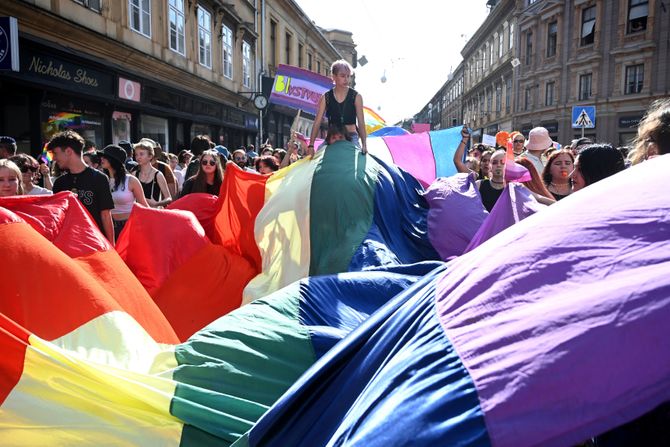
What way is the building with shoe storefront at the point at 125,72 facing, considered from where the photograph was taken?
facing the viewer and to the right of the viewer

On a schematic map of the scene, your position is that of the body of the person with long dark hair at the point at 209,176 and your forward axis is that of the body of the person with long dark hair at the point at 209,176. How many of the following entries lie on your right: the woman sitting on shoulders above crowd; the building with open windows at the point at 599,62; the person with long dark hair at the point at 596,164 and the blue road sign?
0

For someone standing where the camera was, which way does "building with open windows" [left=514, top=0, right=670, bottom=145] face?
facing the viewer and to the left of the viewer

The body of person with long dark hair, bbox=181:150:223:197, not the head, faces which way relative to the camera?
toward the camera

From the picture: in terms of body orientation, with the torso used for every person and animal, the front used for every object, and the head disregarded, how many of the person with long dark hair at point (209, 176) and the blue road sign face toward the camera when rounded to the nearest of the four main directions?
2

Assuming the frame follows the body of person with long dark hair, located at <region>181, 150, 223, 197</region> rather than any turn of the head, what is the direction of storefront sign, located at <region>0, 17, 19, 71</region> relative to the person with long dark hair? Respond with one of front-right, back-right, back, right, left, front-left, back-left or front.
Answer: back-right

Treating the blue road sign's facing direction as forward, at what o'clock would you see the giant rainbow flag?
The giant rainbow flag is roughly at 12 o'clock from the blue road sign.

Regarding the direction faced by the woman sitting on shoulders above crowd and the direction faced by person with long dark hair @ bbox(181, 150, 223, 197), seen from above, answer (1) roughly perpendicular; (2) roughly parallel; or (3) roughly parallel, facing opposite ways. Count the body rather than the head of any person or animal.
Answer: roughly parallel

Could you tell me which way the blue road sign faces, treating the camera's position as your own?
facing the viewer

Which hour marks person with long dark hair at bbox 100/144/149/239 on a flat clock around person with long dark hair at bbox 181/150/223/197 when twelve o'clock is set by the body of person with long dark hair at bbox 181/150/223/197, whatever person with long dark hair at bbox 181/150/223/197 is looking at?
person with long dark hair at bbox 100/144/149/239 is roughly at 3 o'clock from person with long dark hair at bbox 181/150/223/197.

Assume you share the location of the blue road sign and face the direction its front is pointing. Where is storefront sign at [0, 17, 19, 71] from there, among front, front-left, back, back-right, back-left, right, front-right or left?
front-right

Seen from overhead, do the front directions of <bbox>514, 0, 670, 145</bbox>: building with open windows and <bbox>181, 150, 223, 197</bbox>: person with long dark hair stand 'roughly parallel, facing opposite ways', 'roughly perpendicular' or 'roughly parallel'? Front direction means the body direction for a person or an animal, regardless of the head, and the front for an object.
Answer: roughly perpendicular

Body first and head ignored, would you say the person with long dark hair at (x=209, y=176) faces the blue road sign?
no

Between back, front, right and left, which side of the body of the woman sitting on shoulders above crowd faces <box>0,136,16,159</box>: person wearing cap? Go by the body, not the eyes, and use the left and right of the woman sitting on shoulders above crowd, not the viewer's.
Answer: right

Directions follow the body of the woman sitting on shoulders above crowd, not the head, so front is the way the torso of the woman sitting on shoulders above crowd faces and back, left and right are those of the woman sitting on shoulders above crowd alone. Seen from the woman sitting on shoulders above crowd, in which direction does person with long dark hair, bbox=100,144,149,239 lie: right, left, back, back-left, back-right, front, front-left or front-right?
right

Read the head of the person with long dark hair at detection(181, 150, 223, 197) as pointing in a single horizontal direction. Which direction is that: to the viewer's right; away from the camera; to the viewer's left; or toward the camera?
toward the camera

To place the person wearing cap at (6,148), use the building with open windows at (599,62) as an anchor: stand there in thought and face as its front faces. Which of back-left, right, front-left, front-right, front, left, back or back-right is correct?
front-left
